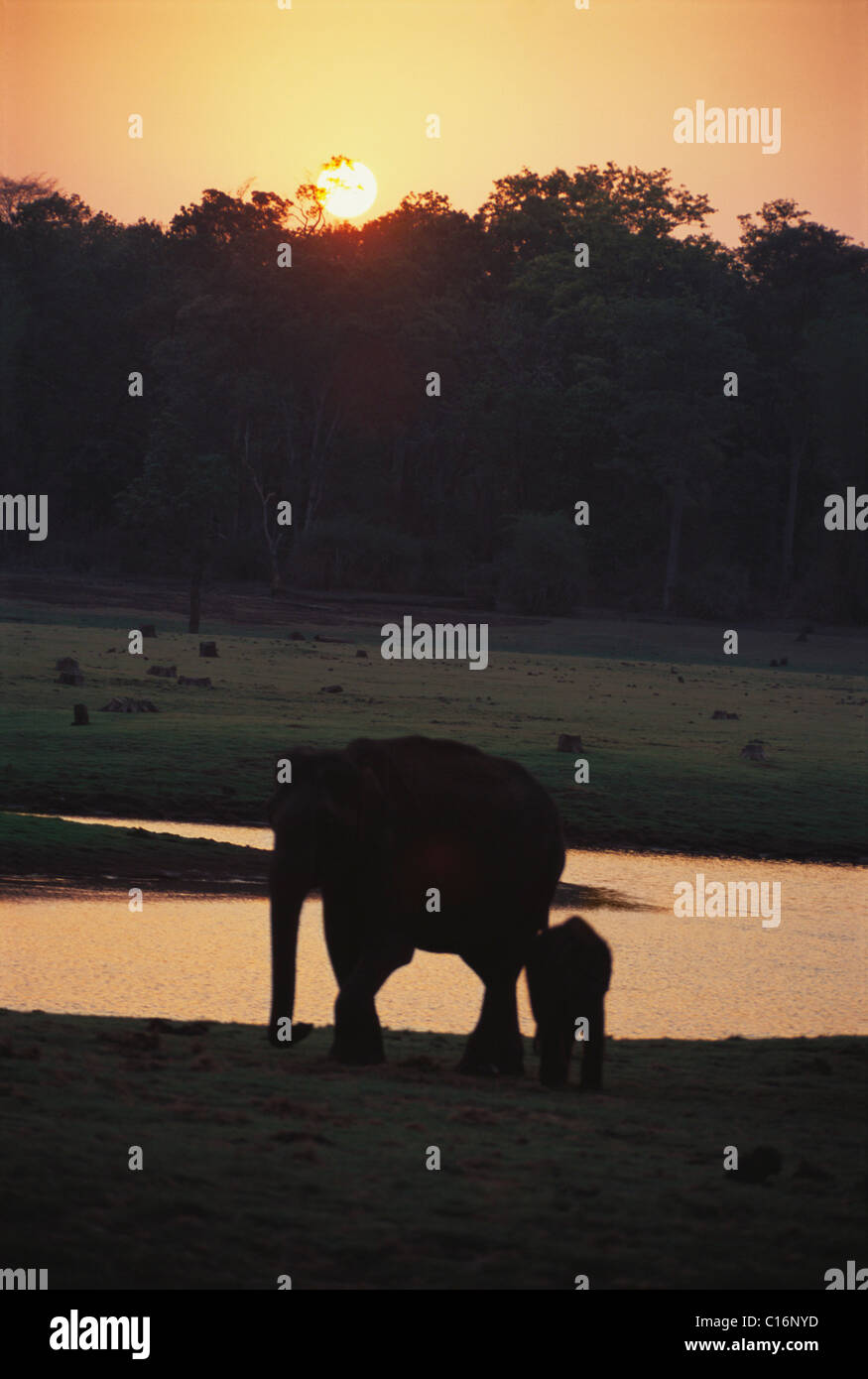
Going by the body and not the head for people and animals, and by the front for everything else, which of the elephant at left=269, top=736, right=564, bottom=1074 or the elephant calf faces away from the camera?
the elephant calf

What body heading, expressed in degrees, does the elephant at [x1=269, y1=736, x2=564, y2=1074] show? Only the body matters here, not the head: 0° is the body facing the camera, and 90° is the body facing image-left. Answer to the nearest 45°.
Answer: approximately 90°

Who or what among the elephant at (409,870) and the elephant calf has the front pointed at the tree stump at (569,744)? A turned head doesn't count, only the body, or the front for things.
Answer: the elephant calf

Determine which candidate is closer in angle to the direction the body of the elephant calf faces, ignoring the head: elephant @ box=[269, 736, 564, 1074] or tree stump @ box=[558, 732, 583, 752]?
the tree stump

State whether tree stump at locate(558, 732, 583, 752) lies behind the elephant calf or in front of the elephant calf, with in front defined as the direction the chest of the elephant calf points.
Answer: in front

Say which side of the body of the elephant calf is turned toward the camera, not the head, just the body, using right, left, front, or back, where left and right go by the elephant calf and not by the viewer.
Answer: back

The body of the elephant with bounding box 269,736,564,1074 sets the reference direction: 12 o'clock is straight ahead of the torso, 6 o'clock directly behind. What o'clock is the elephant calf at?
The elephant calf is roughly at 7 o'clock from the elephant.

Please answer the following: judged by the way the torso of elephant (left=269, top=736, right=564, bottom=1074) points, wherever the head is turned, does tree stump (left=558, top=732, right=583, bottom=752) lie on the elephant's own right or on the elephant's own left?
on the elephant's own right
